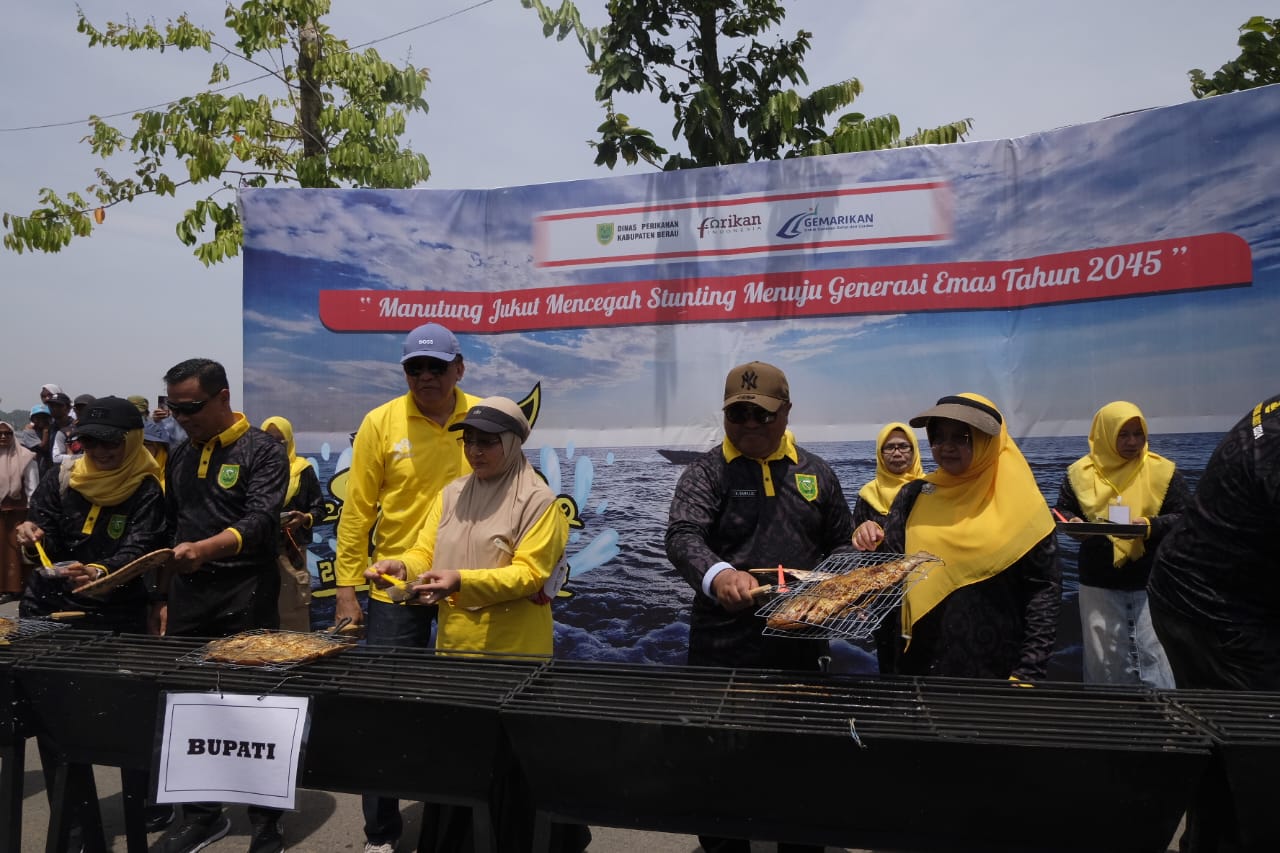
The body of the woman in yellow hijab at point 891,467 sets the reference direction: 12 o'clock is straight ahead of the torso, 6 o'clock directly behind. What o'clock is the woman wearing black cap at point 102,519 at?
The woman wearing black cap is roughly at 2 o'clock from the woman in yellow hijab.

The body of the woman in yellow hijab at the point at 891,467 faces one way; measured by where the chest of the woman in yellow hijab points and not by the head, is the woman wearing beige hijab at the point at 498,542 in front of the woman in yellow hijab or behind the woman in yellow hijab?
in front

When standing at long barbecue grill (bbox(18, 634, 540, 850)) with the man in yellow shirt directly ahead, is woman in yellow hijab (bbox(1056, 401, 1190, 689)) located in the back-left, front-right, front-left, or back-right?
front-right

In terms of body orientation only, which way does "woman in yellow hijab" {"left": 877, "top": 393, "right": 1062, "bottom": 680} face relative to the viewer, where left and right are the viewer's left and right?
facing the viewer and to the left of the viewer

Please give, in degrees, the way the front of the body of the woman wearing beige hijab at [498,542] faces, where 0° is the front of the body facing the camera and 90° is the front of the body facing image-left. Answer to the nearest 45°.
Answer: approximately 45°

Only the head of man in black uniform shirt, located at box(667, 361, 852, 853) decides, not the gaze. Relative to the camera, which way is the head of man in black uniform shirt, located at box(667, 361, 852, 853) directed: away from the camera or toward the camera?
toward the camera

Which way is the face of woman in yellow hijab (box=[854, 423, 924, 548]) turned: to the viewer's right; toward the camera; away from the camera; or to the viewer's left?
toward the camera

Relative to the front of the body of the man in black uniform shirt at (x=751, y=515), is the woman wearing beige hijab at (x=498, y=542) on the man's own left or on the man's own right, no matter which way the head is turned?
on the man's own right

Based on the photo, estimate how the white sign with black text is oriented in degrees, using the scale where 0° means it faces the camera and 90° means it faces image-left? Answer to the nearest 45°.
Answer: approximately 0°

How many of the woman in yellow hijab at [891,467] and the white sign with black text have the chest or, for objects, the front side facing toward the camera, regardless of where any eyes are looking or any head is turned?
2

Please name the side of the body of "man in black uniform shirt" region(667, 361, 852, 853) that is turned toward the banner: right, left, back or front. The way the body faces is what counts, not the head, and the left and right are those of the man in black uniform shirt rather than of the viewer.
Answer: back

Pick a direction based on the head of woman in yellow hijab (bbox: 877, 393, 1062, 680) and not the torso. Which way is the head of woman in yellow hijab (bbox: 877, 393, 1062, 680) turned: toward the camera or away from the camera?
toward the camera

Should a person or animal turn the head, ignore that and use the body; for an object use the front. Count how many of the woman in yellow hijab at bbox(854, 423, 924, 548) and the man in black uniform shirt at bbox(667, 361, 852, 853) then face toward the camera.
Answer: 2

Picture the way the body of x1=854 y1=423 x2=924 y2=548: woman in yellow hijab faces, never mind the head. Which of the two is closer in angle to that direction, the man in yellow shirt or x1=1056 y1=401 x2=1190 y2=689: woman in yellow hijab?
the man in yellow shirt

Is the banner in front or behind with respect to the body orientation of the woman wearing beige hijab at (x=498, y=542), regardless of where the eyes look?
behind
